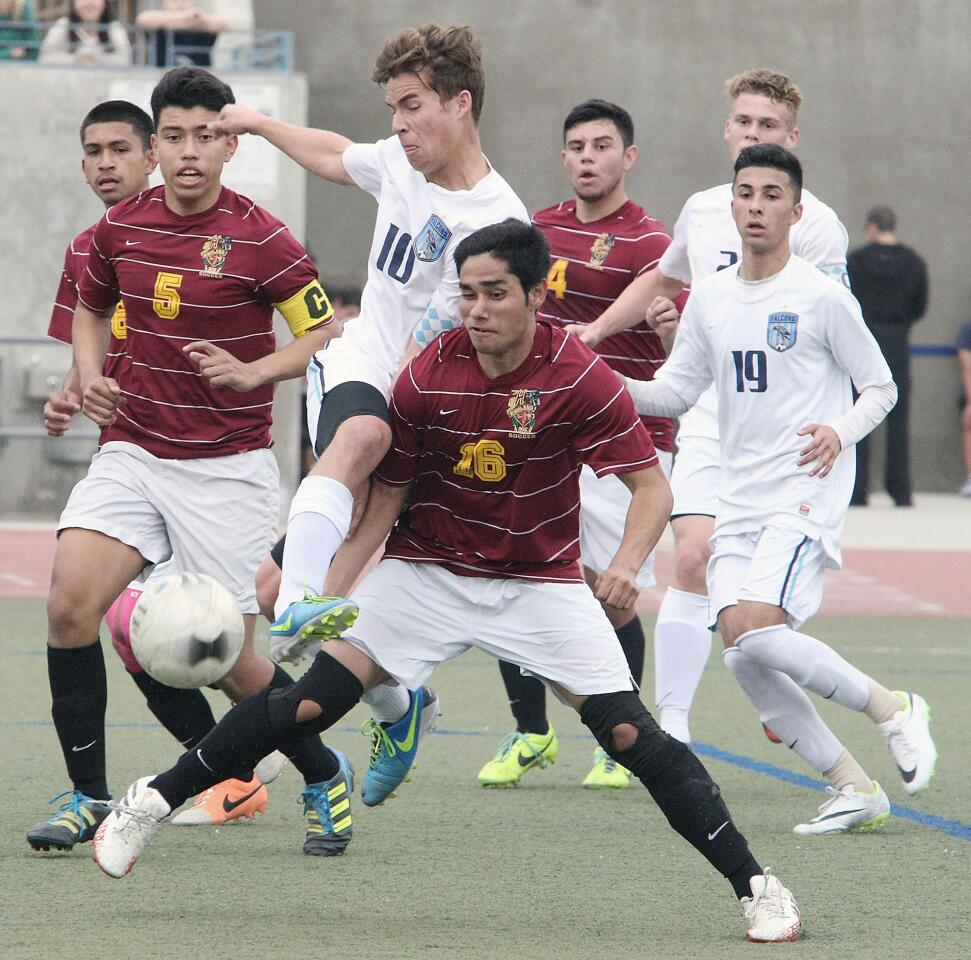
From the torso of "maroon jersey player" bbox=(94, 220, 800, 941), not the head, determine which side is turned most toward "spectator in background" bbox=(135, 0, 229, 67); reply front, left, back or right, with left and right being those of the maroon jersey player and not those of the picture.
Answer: back

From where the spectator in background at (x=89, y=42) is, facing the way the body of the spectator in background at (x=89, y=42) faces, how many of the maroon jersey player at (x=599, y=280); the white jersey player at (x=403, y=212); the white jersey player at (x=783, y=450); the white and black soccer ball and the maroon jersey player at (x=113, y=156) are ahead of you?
5

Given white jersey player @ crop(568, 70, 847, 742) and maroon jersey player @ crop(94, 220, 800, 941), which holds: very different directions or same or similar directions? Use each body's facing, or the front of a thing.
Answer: same or similar directions

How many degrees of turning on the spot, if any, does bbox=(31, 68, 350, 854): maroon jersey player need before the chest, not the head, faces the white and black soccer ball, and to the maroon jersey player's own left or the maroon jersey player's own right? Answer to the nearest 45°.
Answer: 0° — they already face it

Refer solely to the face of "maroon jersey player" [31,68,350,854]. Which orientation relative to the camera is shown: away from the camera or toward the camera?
toward the camera

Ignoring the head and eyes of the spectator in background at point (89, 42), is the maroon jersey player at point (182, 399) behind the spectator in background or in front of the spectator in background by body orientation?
in front

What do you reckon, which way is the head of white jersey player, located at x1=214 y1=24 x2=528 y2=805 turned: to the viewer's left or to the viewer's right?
to the viewer's left

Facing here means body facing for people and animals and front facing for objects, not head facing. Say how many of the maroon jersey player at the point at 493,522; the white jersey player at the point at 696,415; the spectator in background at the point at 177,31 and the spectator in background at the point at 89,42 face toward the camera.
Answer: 4

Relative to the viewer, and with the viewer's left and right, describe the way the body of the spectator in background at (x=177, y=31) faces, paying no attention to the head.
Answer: facing the viewer

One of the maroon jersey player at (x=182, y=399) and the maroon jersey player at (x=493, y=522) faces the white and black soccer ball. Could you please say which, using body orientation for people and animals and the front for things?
the maroon jersey player at (x=182, y=399)

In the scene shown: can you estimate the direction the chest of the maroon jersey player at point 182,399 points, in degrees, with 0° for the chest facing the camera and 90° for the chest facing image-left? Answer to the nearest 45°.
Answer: approximately 0°

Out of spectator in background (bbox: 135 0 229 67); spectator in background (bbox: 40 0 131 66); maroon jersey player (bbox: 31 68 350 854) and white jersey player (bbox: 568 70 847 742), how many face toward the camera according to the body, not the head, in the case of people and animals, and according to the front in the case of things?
4

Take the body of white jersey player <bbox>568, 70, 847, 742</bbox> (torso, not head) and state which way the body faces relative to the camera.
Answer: toward the camera

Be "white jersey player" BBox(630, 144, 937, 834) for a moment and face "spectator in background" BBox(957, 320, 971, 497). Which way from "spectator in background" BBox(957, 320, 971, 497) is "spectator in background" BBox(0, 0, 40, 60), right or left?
left

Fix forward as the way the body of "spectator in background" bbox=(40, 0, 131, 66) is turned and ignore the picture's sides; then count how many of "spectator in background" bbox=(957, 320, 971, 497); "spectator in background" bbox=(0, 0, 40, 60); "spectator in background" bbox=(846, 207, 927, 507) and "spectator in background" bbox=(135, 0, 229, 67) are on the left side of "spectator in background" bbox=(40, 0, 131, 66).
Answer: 3

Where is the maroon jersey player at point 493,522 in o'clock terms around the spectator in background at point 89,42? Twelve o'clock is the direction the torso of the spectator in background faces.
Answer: The maroon jersey player is roughly at 12 o'clock from the spectator in background.

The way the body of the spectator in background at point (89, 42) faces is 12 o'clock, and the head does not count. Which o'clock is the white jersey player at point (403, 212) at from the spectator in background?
The white jersey player is roughly at 12 o'clock from the spectator in background.
